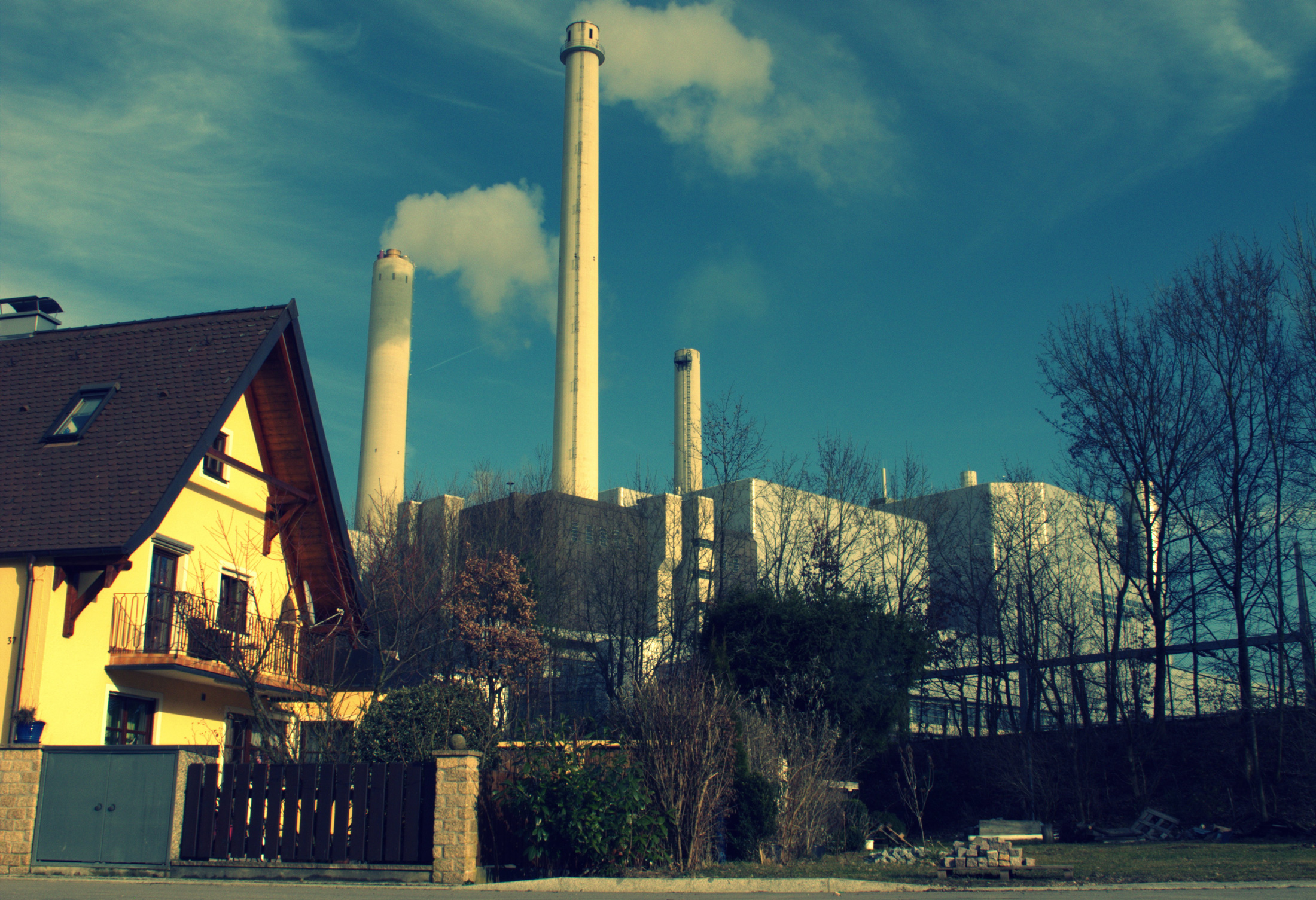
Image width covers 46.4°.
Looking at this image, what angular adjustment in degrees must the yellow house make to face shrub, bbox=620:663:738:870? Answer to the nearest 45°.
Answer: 0° — it already faces it

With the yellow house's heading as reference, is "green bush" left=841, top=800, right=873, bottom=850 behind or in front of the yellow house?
in front

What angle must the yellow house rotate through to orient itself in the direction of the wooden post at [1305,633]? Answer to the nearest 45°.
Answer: approximately 45° to its left

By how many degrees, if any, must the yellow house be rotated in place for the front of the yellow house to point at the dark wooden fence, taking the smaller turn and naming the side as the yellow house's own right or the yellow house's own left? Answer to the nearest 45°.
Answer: approximately 45° to the yellow house's own right

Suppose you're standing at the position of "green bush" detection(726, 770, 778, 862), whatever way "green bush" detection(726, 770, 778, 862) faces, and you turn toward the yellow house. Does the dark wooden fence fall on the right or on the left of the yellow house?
left

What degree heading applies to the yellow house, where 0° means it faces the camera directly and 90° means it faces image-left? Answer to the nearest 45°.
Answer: approximately 315°
